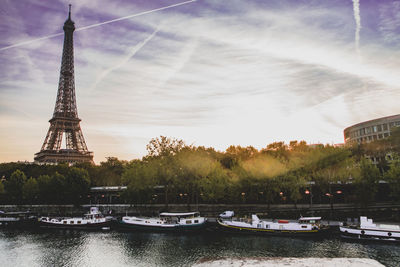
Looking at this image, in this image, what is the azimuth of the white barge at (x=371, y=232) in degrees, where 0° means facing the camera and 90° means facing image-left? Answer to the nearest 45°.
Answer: approximately 90°
